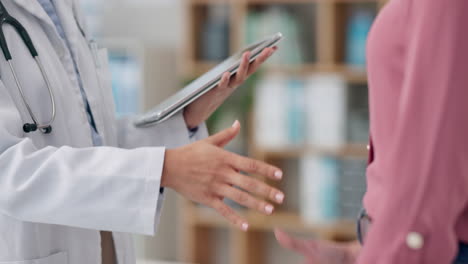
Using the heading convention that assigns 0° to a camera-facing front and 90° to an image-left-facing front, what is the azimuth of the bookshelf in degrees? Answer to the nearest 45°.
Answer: approximately 0°

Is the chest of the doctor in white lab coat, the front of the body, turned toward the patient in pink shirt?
yes

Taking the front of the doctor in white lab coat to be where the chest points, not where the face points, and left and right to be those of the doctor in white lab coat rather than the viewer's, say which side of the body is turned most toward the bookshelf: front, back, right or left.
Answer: left

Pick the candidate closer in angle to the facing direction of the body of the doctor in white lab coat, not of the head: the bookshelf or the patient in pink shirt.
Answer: the patient in pink shirt

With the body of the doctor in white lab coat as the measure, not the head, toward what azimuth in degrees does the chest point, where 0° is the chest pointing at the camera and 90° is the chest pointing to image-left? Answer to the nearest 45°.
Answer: approximately 315°

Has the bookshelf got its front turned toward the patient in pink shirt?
yes
